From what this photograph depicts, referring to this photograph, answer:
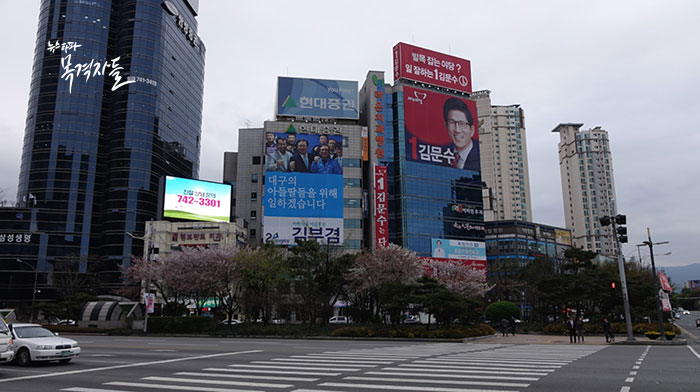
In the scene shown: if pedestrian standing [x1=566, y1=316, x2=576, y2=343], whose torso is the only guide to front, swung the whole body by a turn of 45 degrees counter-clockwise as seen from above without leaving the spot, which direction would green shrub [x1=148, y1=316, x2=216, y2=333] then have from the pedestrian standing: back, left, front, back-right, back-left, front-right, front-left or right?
back-right

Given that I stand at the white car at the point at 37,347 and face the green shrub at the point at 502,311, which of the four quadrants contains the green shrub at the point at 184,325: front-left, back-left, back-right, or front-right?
front-left

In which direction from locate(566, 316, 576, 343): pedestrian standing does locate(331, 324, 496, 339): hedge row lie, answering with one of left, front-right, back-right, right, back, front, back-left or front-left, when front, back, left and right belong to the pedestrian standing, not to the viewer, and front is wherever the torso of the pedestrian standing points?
right

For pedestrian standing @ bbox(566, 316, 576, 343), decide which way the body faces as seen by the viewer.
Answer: toward the camera

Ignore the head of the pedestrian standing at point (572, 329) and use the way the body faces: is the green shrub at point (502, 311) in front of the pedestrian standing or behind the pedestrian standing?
behind

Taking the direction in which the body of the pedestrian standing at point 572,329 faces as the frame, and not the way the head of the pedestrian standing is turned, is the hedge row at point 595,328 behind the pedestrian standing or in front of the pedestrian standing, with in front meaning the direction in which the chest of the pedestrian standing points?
behind

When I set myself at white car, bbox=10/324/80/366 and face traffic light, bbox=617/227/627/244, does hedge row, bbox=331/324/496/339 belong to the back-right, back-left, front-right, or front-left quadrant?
front-left

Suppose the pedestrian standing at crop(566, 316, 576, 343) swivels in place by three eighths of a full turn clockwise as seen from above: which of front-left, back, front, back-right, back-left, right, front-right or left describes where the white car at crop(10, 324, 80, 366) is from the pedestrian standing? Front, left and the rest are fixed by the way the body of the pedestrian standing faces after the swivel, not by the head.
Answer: left
